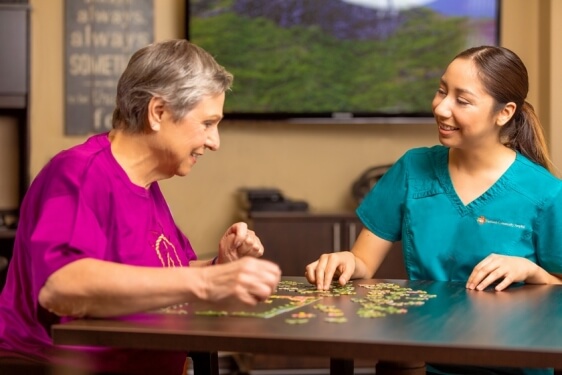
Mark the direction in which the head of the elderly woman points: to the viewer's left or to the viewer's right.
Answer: to the viewer's right

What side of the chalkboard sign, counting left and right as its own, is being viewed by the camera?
front

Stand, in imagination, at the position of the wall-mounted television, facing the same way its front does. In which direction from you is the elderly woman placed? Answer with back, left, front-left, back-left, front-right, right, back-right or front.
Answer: front

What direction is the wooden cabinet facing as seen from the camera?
toward the camera

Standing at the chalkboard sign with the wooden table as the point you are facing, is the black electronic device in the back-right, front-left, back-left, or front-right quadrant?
front-left

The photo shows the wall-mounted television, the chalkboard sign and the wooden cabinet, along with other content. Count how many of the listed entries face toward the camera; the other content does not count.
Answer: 3

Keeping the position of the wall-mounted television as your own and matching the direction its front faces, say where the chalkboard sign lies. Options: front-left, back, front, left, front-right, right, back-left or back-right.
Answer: right

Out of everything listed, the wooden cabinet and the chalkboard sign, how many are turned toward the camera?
2

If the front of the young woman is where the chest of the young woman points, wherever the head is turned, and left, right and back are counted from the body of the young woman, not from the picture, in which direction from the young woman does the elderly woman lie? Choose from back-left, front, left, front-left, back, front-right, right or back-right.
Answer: front

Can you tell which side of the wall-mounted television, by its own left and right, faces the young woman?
front

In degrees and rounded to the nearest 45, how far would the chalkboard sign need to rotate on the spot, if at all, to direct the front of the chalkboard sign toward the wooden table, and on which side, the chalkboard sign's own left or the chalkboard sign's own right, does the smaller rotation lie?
0° — it already faces it

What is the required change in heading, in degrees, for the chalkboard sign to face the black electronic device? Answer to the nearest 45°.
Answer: approximately 45° to its left

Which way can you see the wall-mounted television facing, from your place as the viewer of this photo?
facing the viewer

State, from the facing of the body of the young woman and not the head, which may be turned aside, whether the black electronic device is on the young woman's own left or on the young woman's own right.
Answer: on the young woman's own right

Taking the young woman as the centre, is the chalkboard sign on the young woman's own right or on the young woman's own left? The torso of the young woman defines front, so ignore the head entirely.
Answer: on the young woman's own right

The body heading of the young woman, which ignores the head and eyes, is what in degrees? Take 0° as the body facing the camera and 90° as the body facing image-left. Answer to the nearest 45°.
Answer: approximately 45°
